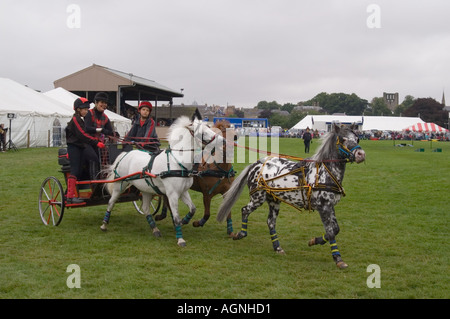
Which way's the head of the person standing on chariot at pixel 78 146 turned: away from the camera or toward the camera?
toward the camera

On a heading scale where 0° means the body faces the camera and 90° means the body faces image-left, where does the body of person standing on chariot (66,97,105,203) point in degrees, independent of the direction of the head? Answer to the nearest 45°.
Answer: approximately 270°

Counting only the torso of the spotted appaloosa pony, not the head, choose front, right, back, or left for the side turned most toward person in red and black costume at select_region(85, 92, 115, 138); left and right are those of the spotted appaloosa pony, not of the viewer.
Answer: back

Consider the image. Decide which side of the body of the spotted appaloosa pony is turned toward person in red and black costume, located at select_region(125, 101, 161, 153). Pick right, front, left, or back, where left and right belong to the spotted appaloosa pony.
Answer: back

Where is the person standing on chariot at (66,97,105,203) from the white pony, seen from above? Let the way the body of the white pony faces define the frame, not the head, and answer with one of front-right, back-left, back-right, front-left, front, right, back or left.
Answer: back

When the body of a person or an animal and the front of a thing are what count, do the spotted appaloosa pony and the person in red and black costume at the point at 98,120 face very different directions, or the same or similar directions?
same or similar directions

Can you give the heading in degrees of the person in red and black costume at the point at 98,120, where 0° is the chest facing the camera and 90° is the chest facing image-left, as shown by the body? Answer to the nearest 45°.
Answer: approximately 315°

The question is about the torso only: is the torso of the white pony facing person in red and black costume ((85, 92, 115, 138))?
no

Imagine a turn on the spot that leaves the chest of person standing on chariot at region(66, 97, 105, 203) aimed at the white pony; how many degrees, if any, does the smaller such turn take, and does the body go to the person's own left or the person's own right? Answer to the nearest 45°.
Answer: approximately 45° to the person's own right

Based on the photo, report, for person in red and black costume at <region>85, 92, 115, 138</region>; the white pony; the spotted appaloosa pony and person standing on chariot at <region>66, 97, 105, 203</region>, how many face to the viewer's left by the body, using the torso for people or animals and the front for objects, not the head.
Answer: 0

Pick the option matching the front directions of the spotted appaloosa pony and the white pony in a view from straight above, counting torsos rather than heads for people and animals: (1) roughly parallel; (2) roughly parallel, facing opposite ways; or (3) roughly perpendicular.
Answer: roughly parallel

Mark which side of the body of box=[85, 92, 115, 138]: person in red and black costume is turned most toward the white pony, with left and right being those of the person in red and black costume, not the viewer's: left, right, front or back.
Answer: front

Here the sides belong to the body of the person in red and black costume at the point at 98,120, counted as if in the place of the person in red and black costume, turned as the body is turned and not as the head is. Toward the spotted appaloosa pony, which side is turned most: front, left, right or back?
front

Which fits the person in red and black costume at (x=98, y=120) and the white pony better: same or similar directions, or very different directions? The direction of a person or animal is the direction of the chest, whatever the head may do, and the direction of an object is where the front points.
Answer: same or similar directions
